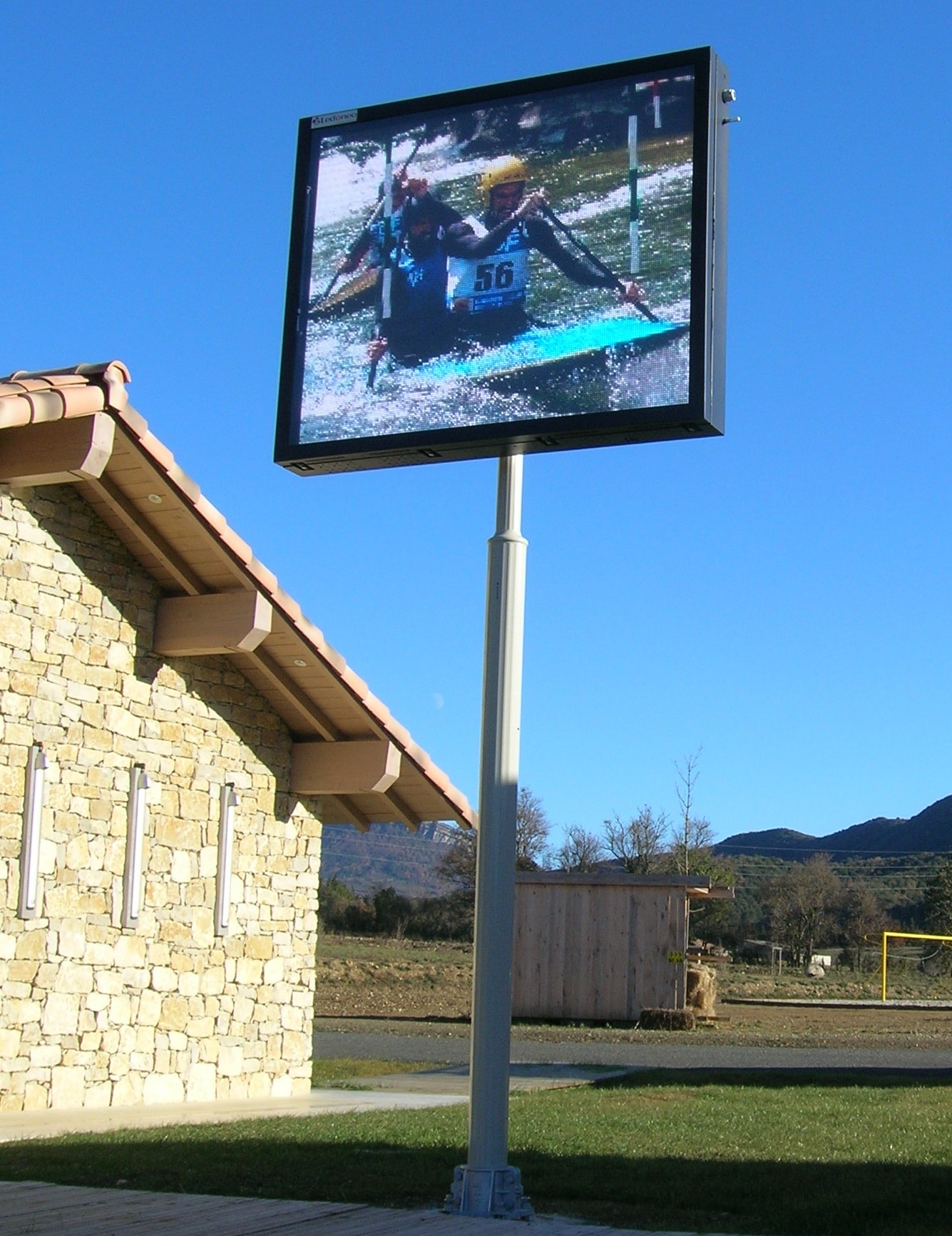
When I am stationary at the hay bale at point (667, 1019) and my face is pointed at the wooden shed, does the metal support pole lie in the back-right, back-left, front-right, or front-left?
back-left

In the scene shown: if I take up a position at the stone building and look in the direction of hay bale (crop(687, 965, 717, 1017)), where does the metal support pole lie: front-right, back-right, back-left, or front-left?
back-right

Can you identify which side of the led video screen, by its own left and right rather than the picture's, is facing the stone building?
right

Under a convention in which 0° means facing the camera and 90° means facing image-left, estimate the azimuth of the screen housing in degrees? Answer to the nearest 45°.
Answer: approximately 45°

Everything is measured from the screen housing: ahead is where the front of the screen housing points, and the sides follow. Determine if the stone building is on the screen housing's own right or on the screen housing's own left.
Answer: on the screen housing's own right

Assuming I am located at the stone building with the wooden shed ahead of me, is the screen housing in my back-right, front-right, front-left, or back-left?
back-right
